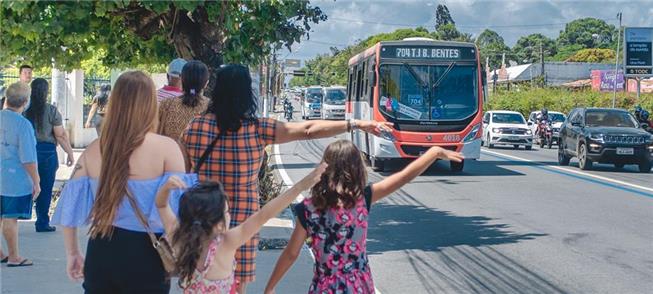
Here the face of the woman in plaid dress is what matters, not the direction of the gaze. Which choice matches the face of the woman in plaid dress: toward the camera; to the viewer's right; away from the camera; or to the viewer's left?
away from the camera

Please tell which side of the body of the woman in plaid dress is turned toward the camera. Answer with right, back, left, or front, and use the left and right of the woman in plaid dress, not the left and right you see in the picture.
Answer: back

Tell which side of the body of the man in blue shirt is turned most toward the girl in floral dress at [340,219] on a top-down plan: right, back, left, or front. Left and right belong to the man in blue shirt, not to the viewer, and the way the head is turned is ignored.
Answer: right

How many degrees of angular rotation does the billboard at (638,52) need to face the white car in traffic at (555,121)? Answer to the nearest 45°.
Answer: approximately 45° to its right

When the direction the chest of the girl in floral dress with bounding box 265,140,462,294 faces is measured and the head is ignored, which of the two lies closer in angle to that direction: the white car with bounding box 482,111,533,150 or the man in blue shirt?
the white car

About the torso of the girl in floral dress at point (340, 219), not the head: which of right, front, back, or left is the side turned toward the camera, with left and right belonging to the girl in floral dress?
back

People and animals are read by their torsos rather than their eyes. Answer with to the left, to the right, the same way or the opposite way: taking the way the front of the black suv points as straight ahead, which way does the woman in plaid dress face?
the opposite way

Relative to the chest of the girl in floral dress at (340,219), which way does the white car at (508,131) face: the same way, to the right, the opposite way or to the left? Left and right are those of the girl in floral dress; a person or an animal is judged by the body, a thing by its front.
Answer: the opposite way

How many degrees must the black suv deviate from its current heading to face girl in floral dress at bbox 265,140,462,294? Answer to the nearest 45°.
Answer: approximately 45° to its right

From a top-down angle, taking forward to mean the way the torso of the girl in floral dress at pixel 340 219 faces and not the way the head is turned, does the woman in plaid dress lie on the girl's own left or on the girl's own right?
on the girl's own left

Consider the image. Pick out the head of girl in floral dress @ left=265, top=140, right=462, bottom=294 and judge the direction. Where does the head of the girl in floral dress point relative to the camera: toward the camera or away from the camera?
away from the camera

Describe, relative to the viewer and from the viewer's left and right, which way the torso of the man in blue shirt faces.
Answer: facing away from the viewer and to the right of the viewer

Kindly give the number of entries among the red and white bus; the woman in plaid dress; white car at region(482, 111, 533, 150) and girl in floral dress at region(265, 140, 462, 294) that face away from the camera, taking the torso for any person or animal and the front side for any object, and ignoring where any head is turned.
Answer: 2

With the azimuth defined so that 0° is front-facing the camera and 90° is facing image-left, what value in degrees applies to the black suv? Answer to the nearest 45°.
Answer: approximately 315°
